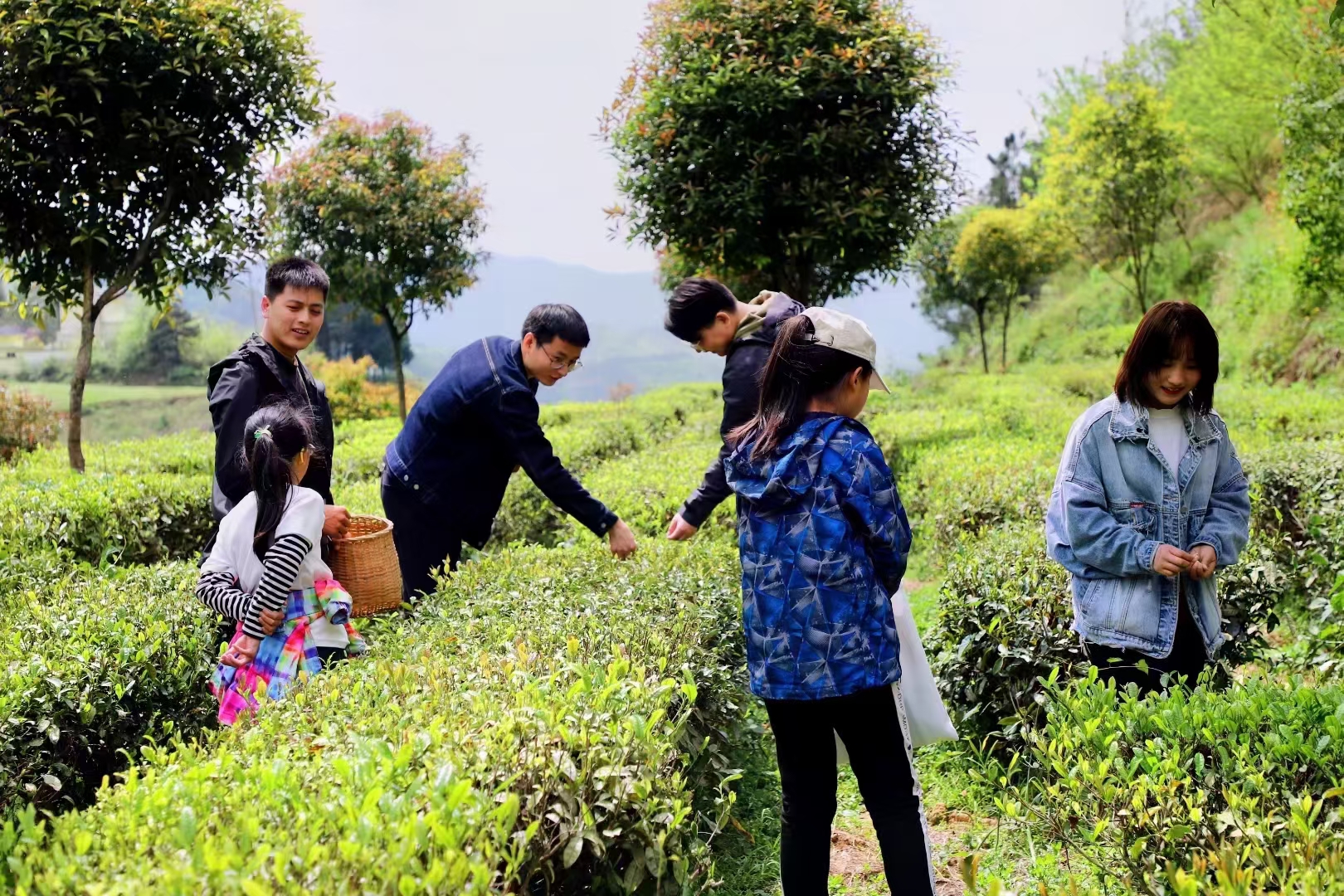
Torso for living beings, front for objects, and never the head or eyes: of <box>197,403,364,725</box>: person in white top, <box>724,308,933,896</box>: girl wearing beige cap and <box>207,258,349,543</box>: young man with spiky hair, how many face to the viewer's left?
0

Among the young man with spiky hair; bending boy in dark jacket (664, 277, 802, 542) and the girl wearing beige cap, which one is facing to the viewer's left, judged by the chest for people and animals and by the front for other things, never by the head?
the bending boy in dark jacket

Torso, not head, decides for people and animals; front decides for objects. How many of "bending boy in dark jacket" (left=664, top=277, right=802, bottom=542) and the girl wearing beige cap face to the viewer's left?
1

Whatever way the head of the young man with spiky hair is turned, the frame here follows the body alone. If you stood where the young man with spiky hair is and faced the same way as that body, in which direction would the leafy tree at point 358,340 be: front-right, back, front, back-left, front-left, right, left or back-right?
back-left

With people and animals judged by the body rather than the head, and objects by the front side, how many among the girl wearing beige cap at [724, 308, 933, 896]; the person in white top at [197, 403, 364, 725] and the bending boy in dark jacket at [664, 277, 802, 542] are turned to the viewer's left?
1

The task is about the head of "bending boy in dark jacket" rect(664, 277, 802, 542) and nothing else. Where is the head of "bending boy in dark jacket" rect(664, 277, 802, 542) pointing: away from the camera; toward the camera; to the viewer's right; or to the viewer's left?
to the viewer's left

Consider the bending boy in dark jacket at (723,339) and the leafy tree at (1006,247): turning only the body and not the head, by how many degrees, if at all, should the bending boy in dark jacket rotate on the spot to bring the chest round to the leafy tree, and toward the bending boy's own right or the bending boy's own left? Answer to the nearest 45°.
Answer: approximately 90° to the bending boy's own right

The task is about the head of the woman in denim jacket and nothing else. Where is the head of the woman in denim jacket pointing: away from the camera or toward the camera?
toward the camera

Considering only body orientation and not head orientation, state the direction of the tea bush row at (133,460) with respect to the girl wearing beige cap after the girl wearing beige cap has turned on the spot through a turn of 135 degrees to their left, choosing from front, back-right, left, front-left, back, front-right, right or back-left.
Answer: front-right

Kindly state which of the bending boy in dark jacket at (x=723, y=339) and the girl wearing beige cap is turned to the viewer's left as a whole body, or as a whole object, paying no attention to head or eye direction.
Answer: the bending boy in dark jacket

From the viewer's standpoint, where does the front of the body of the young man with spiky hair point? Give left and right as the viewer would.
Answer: facing the viewer and to the right of the viewer

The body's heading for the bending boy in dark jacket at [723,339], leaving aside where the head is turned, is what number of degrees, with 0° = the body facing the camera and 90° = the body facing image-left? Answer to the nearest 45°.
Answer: approximately 90°

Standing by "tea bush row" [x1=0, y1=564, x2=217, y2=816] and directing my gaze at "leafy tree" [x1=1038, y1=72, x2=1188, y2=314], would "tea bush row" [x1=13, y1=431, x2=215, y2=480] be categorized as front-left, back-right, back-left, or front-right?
front-left

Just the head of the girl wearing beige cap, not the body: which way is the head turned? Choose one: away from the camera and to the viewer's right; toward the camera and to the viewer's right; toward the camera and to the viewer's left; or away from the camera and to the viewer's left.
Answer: away from the camera and to the viewer's right
